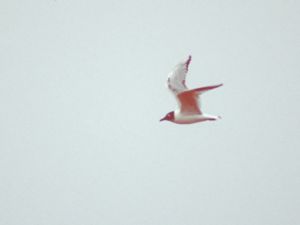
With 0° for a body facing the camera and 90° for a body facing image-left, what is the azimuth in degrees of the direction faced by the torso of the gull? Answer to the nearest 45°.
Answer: approximately 90°
